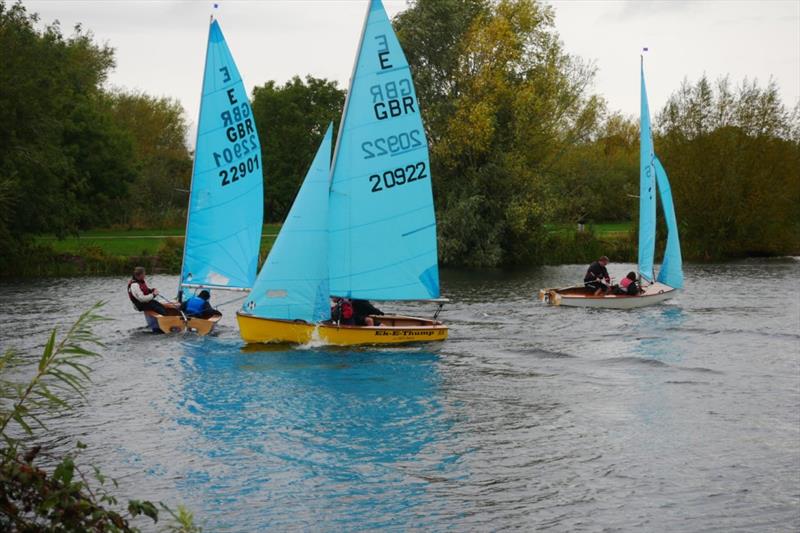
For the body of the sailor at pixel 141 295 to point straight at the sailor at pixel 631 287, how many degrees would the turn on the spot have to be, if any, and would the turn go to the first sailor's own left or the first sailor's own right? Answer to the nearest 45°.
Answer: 0° — they already face them

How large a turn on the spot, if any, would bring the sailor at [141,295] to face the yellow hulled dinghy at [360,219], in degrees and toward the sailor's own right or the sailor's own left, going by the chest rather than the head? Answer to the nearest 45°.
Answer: approximately 45° to the sailor's own right

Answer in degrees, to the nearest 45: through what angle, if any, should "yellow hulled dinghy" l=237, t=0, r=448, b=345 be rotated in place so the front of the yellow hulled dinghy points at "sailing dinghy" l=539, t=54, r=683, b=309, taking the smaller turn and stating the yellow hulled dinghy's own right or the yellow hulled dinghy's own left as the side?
approximately 135° to the yellow hulled dinghy's own right

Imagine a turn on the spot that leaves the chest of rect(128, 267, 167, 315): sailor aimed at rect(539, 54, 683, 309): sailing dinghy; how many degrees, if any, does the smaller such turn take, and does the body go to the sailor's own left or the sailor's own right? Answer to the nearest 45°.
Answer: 0° — they already face it

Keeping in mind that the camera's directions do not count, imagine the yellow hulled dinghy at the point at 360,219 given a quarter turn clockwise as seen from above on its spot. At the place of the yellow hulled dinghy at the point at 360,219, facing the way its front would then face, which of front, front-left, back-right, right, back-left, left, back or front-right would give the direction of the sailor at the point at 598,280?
front-right

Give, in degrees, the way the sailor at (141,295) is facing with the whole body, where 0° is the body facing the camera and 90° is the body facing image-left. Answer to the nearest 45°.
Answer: approximately 270°

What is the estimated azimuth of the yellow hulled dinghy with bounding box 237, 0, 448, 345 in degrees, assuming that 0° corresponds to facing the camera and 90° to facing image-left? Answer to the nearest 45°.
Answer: approximately 90°
